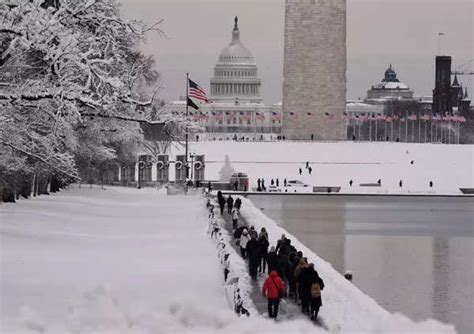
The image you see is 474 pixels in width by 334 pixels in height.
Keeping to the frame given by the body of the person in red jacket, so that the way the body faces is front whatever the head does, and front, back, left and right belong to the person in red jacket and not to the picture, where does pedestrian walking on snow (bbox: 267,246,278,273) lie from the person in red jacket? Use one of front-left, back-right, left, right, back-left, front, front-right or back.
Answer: front

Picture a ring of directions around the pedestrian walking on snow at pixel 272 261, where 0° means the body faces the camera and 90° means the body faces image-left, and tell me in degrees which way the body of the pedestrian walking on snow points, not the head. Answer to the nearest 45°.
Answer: approximately 180°

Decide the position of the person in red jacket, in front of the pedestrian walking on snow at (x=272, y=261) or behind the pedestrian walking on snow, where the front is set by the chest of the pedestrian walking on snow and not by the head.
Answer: behind

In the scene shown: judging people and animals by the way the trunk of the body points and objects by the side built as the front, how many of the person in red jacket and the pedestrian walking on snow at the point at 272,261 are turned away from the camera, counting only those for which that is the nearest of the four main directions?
2

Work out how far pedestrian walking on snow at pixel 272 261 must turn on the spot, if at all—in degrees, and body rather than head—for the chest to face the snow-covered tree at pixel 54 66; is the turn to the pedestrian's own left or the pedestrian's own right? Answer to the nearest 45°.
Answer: approximately 90° to the pedestrian's own left

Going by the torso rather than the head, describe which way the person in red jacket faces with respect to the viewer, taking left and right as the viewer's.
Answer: facing away from the viewer

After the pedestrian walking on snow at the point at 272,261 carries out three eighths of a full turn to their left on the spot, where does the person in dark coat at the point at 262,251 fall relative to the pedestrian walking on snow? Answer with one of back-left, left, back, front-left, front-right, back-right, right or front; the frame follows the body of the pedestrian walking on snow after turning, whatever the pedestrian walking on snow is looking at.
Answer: back-right

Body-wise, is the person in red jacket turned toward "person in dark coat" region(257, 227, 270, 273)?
yes

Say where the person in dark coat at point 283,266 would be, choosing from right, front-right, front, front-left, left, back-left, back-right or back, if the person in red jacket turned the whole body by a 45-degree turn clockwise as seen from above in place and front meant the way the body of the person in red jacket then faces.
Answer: front-left
